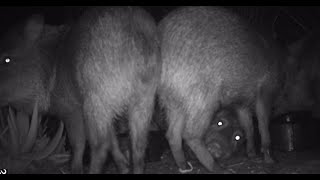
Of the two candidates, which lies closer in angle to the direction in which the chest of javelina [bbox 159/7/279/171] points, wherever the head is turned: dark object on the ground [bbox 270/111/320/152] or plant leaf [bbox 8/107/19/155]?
the dark object on the ground

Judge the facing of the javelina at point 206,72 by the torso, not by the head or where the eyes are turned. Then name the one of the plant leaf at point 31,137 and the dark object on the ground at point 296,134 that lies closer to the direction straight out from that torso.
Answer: the dark object on the ground

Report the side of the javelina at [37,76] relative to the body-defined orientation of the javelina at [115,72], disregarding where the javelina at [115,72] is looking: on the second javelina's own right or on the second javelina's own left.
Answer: on the second javelina's own left

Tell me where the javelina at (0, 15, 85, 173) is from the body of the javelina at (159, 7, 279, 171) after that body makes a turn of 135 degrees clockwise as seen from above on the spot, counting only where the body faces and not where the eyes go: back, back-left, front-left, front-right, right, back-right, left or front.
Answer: right

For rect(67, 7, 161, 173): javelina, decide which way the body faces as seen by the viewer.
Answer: away from the camera

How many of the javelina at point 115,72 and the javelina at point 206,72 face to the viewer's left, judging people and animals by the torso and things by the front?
0
